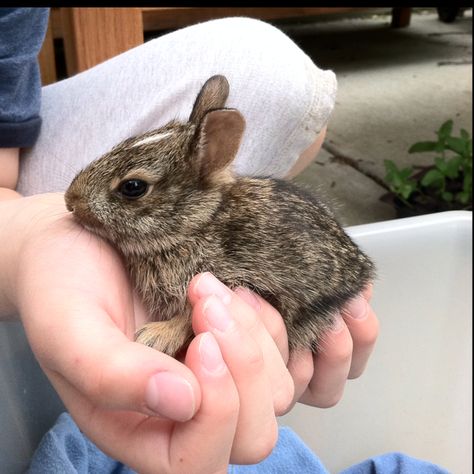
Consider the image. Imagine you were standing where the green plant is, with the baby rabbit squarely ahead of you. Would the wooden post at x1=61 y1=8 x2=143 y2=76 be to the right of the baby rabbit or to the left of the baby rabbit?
right

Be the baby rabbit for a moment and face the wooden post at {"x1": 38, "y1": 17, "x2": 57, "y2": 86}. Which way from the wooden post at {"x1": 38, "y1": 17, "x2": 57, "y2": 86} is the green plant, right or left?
right

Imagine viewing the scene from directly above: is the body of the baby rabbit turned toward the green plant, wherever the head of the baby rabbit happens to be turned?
no

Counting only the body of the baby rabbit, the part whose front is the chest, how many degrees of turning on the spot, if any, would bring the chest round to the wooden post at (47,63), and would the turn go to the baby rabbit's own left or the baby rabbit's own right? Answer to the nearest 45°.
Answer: approximately 90° to the baby rabbit's own right

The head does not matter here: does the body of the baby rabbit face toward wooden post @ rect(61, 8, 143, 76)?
no

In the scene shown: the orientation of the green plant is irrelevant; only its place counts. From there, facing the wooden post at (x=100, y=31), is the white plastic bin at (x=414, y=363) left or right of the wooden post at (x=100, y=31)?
left

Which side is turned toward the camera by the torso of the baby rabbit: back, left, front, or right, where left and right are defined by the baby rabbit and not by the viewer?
left

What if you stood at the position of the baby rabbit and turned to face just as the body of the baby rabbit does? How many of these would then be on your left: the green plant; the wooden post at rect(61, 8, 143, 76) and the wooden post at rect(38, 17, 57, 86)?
0
